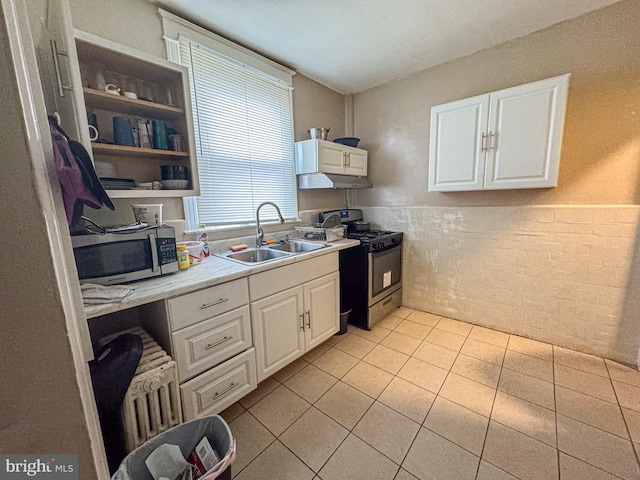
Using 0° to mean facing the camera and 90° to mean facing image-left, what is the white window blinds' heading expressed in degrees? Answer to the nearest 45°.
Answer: approximately 315°

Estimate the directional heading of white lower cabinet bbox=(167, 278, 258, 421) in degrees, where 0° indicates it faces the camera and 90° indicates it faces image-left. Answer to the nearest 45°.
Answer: approximately 315°

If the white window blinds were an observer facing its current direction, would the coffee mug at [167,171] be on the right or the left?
on its right

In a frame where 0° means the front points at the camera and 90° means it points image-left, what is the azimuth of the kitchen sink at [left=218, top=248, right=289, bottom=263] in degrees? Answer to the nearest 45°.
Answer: approximately 315°

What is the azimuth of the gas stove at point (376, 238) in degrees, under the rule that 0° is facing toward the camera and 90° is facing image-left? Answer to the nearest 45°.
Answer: approximately 315°

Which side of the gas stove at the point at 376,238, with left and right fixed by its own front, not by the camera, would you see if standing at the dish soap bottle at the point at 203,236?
right

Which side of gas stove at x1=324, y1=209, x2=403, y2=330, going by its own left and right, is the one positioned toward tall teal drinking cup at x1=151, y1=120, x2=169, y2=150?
right

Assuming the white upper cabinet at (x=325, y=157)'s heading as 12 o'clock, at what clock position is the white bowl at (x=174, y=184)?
The white bowl is roughly at 3 o'clock from the white upper cabinet.

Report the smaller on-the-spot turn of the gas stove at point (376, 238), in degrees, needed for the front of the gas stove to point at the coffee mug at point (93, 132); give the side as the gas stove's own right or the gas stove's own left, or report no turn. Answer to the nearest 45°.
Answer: approximately 90° to the gas stove's own right

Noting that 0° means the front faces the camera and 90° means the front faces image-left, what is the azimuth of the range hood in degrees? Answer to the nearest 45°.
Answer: approximately 315°

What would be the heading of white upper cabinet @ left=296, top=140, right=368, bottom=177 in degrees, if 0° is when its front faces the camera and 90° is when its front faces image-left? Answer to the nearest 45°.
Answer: approximately 315°
